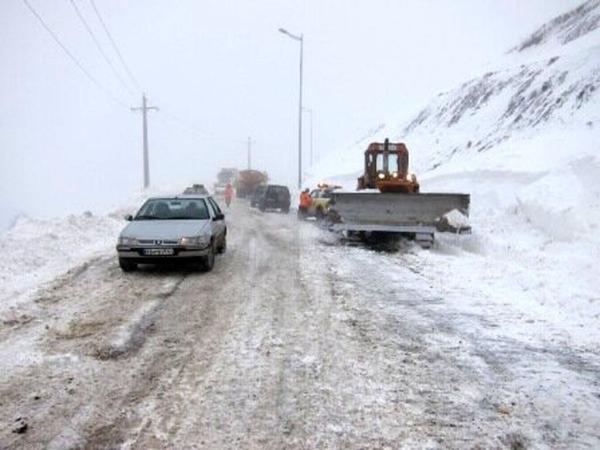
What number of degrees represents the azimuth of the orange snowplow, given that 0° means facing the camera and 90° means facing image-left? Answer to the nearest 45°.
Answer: approximately 0°

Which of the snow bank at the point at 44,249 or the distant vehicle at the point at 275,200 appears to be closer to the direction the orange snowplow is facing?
the snow bank

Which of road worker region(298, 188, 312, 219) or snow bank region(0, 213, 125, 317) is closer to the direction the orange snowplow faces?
the snow bank

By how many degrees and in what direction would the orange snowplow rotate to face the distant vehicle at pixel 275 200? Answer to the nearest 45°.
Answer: approximately 135° to its right
